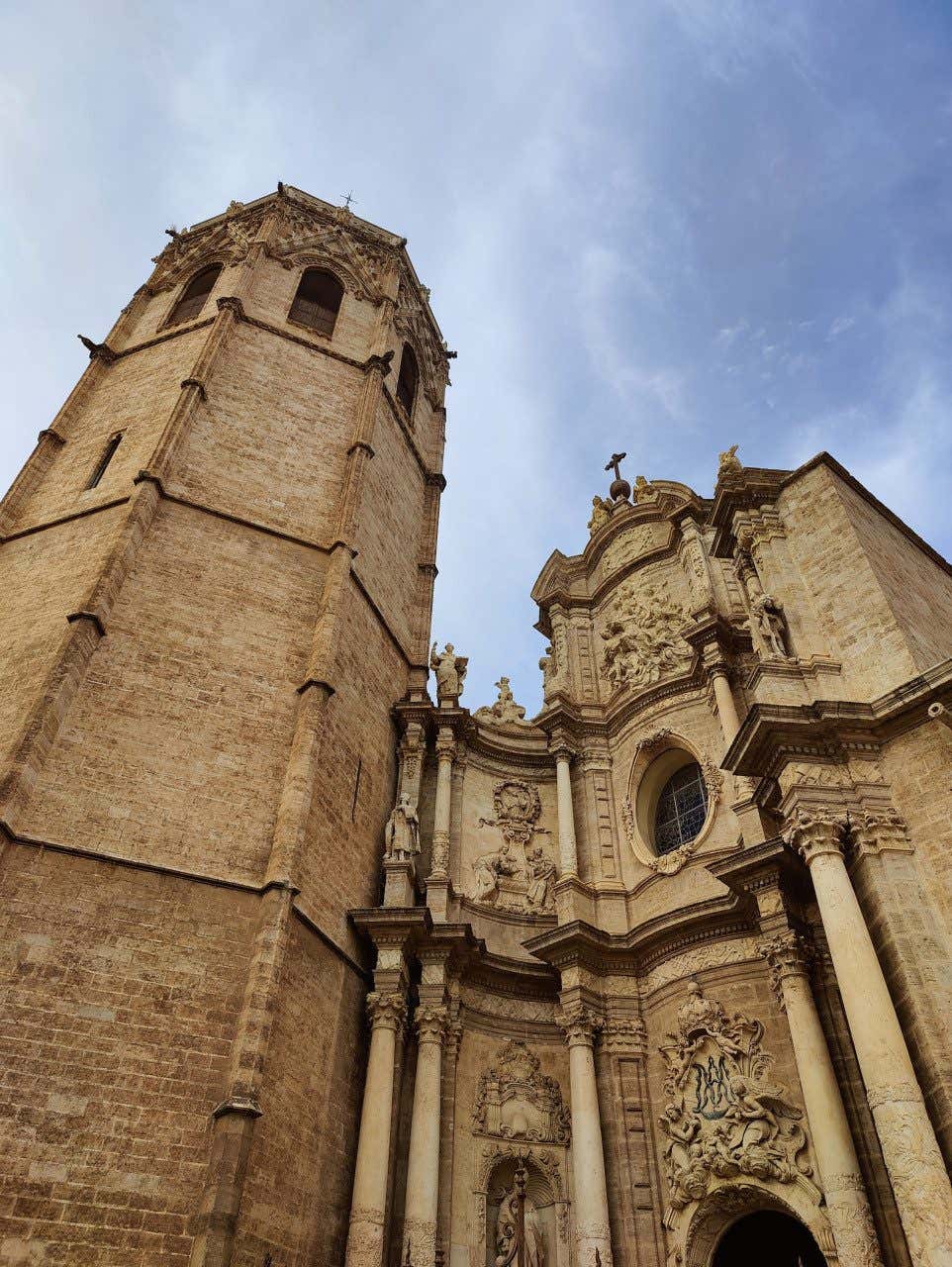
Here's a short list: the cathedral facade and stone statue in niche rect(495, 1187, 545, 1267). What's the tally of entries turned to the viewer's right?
0

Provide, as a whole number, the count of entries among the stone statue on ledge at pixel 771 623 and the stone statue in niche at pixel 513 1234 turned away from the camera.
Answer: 0

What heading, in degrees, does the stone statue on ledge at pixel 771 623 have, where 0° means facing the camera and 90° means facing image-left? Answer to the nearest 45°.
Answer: approximately 45°

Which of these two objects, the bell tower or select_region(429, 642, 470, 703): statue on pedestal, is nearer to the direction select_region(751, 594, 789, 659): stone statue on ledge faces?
the bell tower

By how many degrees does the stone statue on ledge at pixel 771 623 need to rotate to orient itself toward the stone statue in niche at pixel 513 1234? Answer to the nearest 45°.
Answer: approximately 90° to its right

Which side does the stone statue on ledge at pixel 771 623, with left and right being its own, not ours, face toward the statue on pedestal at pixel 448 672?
right

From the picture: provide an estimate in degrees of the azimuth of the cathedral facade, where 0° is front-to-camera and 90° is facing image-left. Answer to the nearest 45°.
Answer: approximately 45°

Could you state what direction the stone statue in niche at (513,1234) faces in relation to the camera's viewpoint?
facing the viewer

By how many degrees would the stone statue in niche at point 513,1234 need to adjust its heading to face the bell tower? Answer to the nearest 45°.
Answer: approximately 45° to its right

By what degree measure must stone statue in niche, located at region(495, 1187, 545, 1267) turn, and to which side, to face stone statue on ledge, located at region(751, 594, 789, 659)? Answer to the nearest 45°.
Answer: approximately 45° to its left
